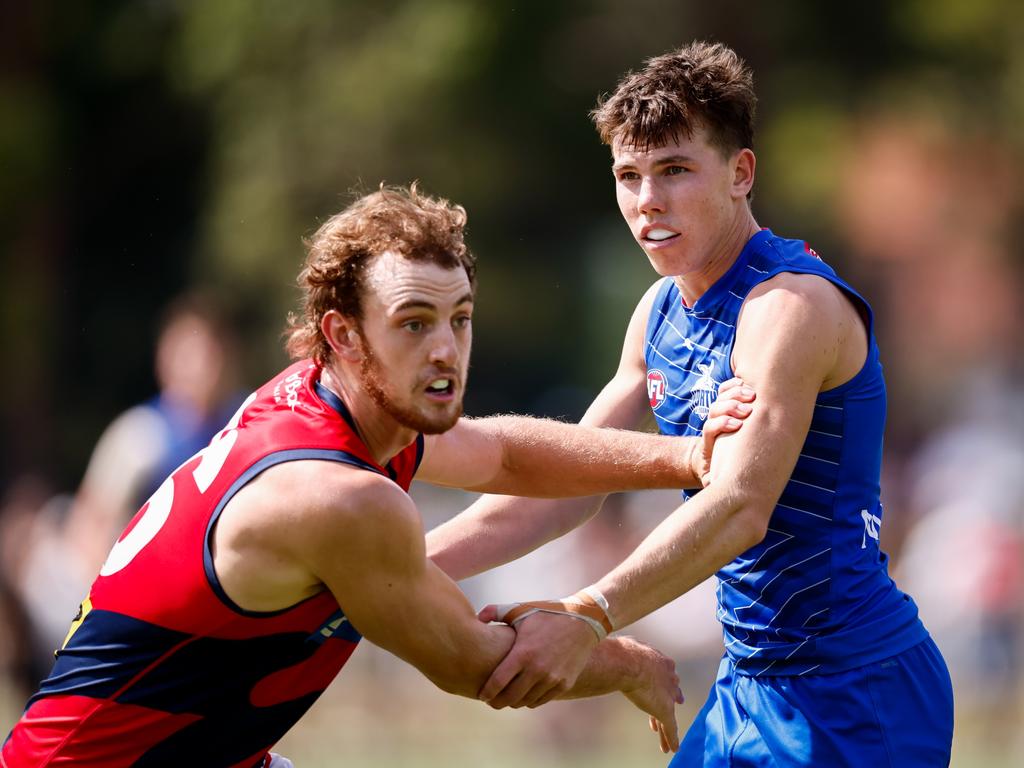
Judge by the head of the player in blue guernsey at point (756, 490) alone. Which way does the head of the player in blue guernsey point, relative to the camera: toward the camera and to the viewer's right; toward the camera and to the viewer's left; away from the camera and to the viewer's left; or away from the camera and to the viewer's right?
toward the camera and to the viewer's left

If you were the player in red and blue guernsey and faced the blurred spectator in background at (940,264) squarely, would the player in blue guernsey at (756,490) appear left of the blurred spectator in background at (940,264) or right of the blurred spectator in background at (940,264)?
right

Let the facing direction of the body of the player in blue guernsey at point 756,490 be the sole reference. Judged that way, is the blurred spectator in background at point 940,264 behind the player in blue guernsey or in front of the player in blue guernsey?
behind

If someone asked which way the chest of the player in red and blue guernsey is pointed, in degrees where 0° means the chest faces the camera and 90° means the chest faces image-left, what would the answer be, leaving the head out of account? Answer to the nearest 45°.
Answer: approximately 270°

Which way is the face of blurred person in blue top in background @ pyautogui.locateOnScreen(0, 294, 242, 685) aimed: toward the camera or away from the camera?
toward the camera

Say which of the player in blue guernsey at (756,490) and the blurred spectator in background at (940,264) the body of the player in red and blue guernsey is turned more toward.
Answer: the player in blue guernsey

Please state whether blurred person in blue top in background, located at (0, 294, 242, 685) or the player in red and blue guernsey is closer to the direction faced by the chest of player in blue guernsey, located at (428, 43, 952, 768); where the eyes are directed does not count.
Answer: the player in red and blue guernsey

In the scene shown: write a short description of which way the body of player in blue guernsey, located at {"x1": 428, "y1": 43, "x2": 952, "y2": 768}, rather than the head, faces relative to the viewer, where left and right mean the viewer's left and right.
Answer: facing the viewer and to the left of the viewer

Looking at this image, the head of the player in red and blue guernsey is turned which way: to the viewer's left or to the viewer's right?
to the viewer's right

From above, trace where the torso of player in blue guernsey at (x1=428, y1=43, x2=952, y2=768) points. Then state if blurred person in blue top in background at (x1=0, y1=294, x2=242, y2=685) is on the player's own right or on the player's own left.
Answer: on the player's own right

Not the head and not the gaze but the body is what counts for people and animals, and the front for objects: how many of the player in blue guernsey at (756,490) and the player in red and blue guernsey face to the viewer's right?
1

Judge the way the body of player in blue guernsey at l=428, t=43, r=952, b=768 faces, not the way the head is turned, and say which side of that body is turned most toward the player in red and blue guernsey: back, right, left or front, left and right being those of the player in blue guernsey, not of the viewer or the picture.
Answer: front

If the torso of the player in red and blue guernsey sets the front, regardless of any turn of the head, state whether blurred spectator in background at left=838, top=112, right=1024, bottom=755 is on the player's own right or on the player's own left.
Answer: on the player's own left

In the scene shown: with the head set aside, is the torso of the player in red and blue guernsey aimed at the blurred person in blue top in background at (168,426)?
no
